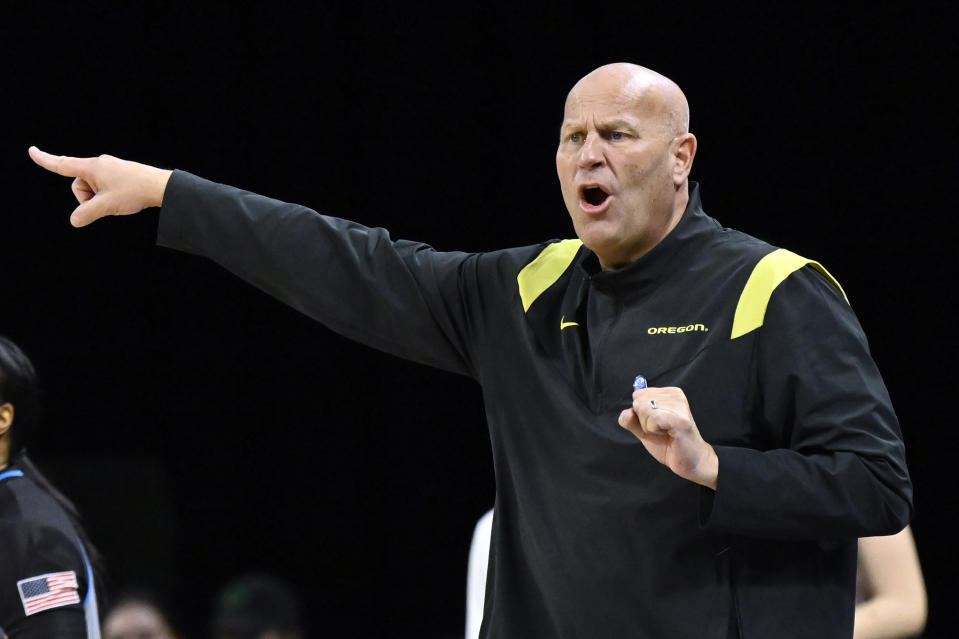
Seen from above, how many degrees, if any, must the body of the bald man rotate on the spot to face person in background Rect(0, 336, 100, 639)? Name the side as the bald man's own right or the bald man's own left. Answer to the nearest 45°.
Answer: approximately 90° to the bald man's own right

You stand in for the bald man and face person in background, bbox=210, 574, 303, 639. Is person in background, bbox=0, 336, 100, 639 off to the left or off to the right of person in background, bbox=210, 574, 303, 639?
left

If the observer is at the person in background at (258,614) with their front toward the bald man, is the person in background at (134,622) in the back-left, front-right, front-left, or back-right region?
back-right

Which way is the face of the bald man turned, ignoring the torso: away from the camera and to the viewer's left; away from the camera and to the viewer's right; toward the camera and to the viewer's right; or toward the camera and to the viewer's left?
toward the camera and to the viewer's left

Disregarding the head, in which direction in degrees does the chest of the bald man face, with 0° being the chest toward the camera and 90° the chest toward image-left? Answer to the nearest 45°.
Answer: approximately 45°
